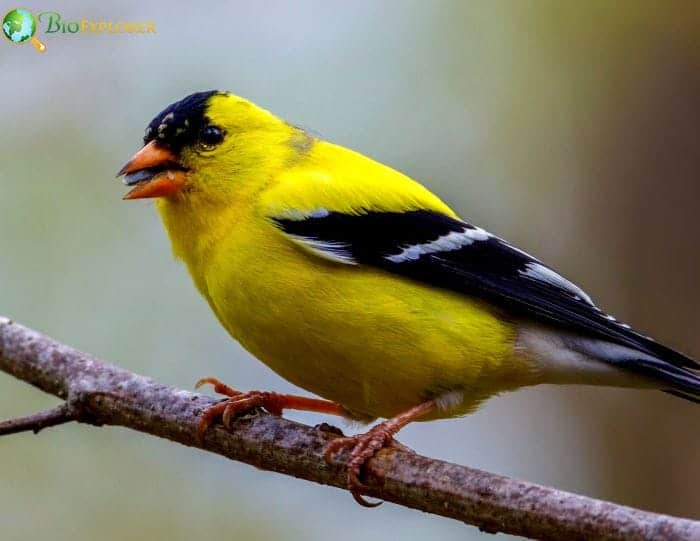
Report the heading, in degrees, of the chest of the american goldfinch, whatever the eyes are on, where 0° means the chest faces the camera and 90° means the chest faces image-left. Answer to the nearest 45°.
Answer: approximately 90°
